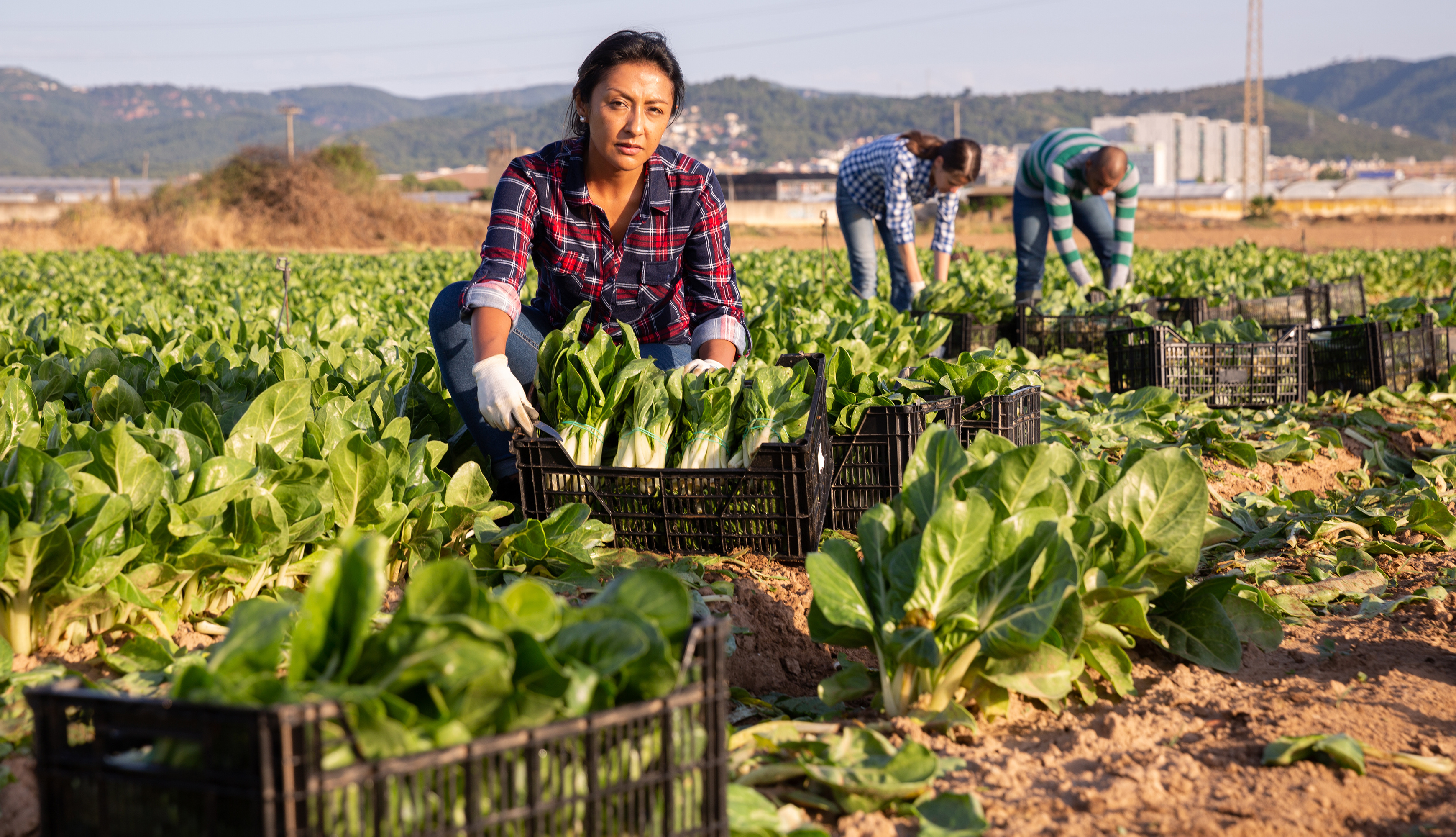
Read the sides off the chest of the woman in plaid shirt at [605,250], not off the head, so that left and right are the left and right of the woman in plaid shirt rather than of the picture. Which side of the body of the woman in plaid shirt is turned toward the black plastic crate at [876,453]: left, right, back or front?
left

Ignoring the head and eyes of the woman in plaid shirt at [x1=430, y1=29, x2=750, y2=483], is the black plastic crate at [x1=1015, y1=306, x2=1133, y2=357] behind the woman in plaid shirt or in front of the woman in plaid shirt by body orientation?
behind

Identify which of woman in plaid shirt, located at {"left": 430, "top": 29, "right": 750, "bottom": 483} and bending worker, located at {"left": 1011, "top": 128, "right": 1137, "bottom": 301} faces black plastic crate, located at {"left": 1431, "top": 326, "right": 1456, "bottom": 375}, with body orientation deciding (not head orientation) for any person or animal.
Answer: the bending worker

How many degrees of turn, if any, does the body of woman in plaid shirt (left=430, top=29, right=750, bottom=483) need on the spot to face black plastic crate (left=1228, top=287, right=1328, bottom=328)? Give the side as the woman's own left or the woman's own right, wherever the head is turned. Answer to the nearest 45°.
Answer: approximately 135° to the woman's own left

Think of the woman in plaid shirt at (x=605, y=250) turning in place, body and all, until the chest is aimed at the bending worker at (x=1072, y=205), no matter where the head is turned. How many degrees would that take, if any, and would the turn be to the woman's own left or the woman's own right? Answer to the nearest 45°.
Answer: approximately 135° to the woman's own left

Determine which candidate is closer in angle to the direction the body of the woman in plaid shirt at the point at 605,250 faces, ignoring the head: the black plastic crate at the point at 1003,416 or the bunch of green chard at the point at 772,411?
the bunch of green chard

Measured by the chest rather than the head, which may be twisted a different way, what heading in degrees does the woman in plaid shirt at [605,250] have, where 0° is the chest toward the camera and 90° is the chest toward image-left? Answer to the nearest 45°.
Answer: approximately 0°

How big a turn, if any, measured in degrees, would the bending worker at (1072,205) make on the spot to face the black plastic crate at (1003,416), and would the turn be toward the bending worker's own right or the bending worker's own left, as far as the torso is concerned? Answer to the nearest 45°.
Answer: approximately 45° to the bending worker's own right

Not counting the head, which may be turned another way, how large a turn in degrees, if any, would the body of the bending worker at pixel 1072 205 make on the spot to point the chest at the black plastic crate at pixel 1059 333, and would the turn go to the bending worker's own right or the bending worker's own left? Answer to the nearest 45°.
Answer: approximately 45° to the bending worker's own right
